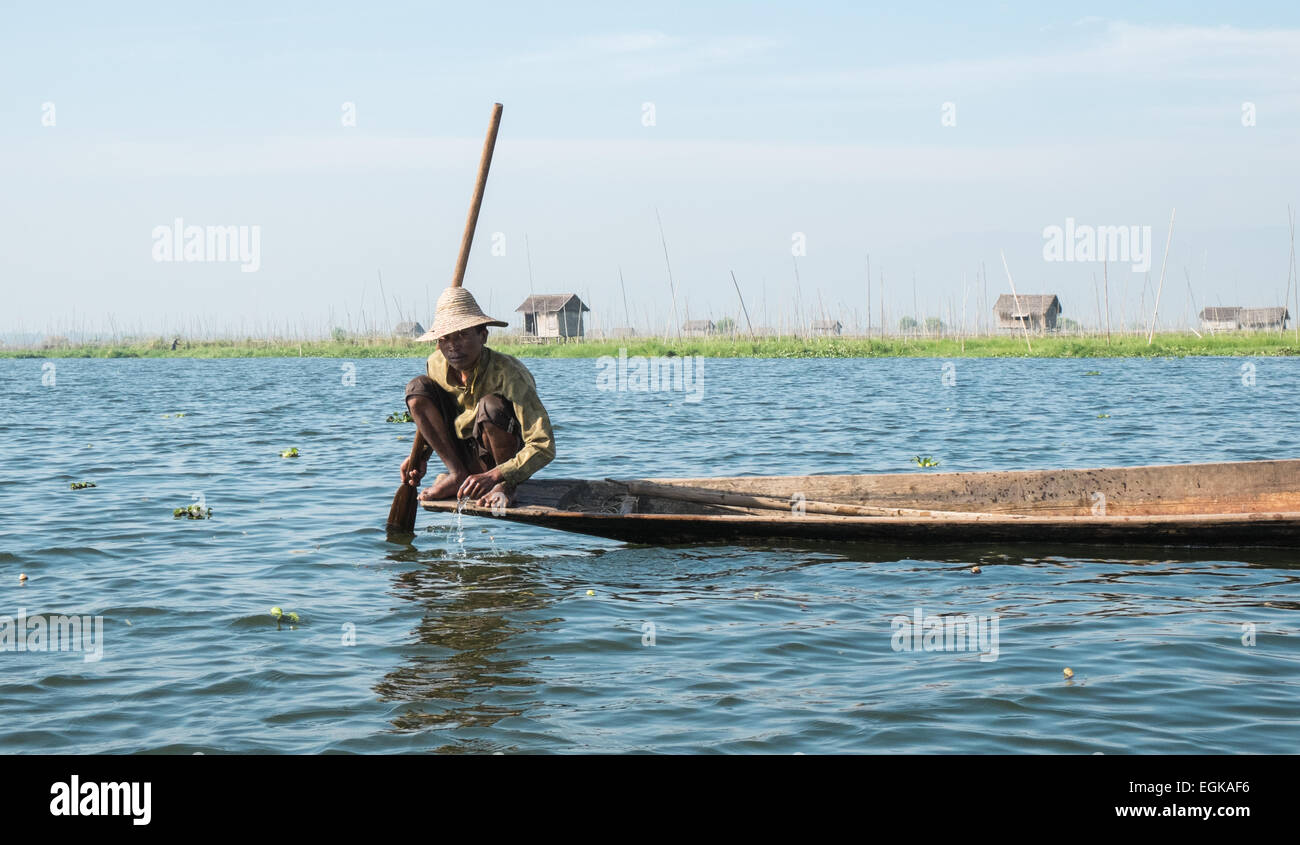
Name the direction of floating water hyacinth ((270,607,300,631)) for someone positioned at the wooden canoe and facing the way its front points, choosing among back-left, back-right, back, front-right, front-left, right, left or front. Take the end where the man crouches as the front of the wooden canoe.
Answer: front-left

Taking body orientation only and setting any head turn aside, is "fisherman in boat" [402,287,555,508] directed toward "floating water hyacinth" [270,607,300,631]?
yes

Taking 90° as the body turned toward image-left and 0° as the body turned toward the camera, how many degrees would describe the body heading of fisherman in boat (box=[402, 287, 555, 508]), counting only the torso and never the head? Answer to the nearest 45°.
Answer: approximately 45°

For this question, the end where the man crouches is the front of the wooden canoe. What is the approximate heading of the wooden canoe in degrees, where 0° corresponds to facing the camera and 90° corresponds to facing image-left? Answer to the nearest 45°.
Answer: approximately 90°
